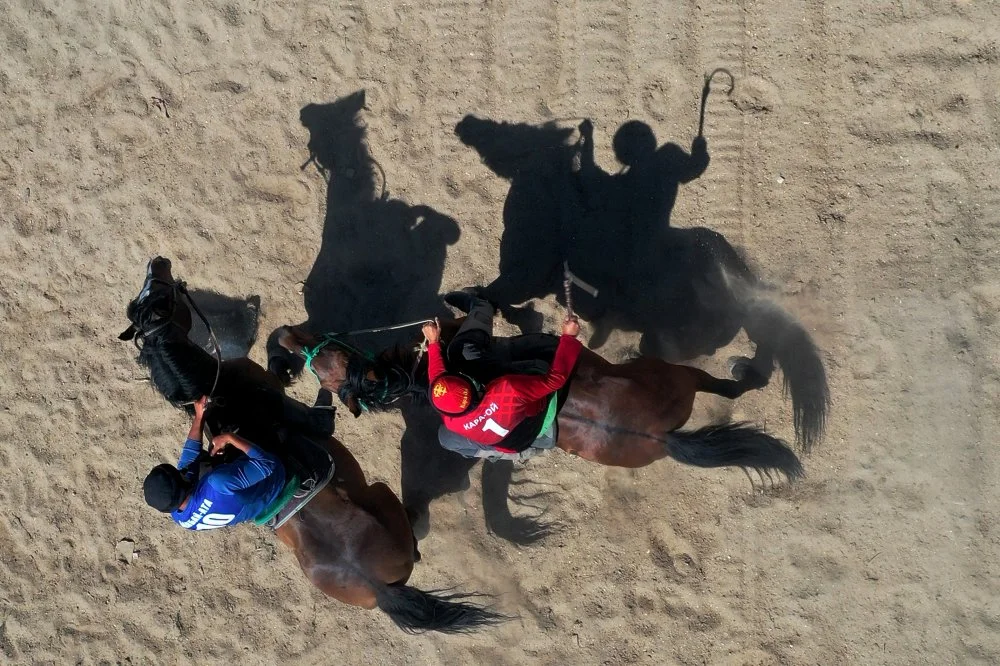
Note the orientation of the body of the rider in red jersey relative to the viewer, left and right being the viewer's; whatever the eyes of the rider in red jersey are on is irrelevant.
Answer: facing away from the viewer and to the left of the viewer

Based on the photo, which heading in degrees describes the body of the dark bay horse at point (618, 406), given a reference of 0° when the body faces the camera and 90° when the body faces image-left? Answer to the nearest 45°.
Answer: approximately 90°

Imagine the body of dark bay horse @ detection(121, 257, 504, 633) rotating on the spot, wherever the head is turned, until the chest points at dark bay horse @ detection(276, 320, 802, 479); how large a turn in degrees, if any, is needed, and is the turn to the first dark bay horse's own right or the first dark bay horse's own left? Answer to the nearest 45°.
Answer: approximately 135° to the first dark bay horse's own right

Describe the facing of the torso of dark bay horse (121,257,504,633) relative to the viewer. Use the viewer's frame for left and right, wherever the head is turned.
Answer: facing away from the viewer and to the left of the viewer

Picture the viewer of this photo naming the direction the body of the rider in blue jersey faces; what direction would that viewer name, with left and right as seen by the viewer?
facing away from the viewer and to the left of the viewer

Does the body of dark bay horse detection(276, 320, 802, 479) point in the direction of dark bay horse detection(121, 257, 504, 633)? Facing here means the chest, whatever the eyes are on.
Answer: yes

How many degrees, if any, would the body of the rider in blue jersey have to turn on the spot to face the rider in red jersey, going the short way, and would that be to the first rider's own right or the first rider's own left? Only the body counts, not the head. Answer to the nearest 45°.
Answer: approximately 135° to the first rider's own right
